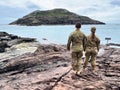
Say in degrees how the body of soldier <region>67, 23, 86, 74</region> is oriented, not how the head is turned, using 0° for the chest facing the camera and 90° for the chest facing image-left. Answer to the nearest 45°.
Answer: approximately 180°
